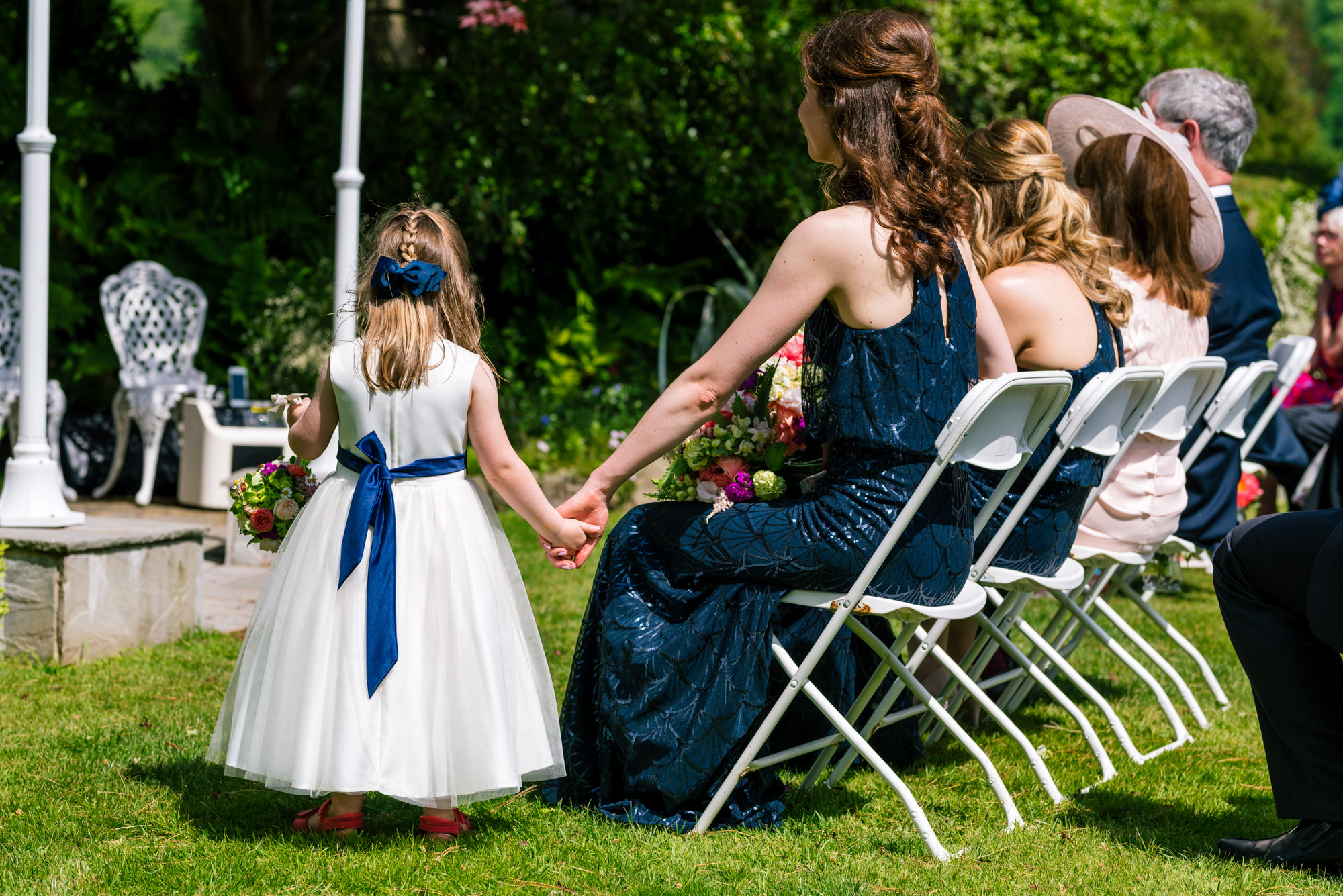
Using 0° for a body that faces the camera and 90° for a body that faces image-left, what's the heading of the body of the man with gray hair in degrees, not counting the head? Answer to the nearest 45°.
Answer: approximately 135°

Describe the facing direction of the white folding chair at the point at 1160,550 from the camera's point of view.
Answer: facing away from the viewer and to the left of the viewer

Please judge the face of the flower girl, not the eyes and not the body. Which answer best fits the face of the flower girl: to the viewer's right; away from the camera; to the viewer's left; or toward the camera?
away from the camera

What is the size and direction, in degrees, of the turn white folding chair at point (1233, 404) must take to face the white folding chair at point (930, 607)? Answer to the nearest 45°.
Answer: approximately 135° to its left

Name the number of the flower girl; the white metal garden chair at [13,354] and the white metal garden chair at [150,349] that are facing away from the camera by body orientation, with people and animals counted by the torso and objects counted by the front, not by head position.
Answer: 1

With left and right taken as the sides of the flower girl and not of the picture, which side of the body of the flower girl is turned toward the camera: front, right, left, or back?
back

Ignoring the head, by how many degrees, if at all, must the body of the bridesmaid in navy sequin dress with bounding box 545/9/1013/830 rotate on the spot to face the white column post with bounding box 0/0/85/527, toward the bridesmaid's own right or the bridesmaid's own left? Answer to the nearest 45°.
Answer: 0° — they already face it
